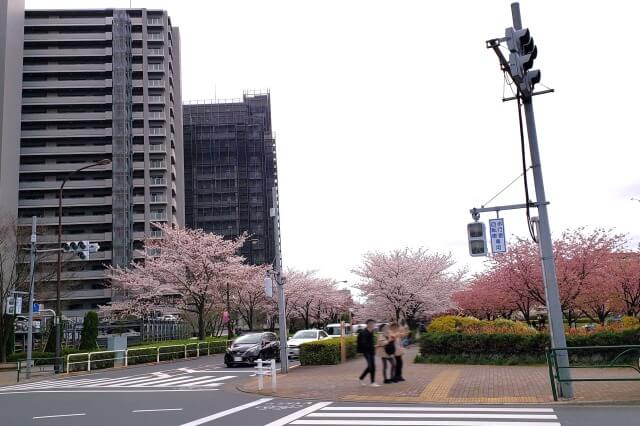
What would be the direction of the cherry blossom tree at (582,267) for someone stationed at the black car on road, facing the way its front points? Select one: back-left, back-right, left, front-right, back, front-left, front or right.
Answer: back-left

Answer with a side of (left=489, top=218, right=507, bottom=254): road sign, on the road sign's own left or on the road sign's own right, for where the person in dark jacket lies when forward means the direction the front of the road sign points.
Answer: on the road sign's own right

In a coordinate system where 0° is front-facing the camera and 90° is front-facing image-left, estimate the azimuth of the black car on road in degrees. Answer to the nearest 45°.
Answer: approximately 45°

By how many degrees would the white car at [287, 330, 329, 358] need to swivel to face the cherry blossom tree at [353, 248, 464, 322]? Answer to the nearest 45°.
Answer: approximately 180°

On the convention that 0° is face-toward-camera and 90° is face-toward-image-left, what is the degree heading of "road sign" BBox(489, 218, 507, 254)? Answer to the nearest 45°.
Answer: approximately 0°

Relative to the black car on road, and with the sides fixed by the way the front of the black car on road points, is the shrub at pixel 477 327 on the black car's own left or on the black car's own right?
on the black car's own left

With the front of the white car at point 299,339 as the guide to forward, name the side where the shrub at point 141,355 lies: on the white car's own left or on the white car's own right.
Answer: on the white car's own right

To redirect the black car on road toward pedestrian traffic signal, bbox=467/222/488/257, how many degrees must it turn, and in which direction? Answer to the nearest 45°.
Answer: approximately 45° to its left

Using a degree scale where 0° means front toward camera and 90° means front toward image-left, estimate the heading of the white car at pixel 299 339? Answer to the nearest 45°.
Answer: approximately 45°

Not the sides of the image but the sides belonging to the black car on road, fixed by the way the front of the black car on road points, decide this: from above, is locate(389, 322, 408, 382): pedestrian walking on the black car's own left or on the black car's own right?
on the black car's own left

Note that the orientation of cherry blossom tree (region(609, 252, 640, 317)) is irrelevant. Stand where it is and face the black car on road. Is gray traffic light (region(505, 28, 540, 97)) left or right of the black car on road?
left

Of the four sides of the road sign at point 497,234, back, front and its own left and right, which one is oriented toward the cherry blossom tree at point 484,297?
back

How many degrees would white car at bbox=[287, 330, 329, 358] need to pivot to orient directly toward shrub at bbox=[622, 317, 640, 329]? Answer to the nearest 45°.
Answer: approximately 90° to its left
